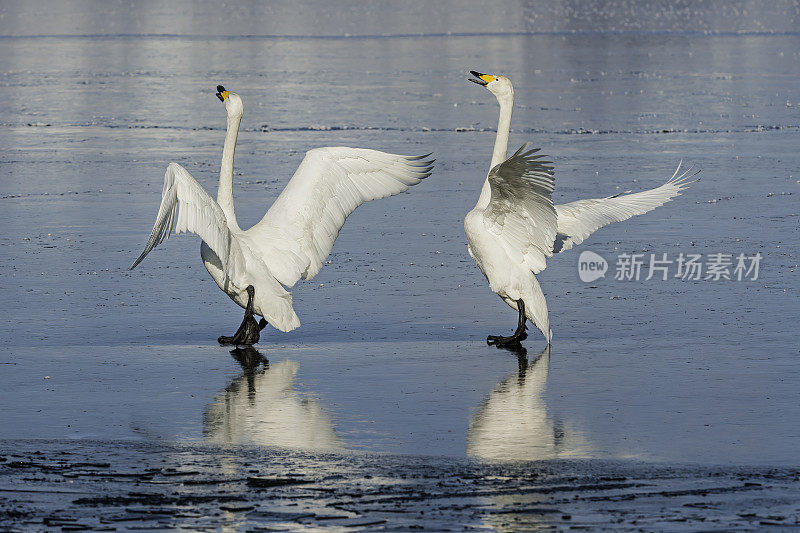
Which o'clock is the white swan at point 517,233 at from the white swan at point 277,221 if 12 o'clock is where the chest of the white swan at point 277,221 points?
the white swan at point 517,233 is roughly at 5 o'clock from the white swan at point 277,221.

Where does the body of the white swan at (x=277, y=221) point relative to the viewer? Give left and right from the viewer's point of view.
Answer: facing away from the viewer and to the left of the viewer

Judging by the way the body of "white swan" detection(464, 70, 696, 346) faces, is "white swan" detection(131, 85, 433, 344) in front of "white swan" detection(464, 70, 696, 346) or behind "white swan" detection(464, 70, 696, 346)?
in front

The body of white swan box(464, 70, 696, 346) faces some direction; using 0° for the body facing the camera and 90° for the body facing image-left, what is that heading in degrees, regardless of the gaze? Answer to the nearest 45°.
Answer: approximately 90°
